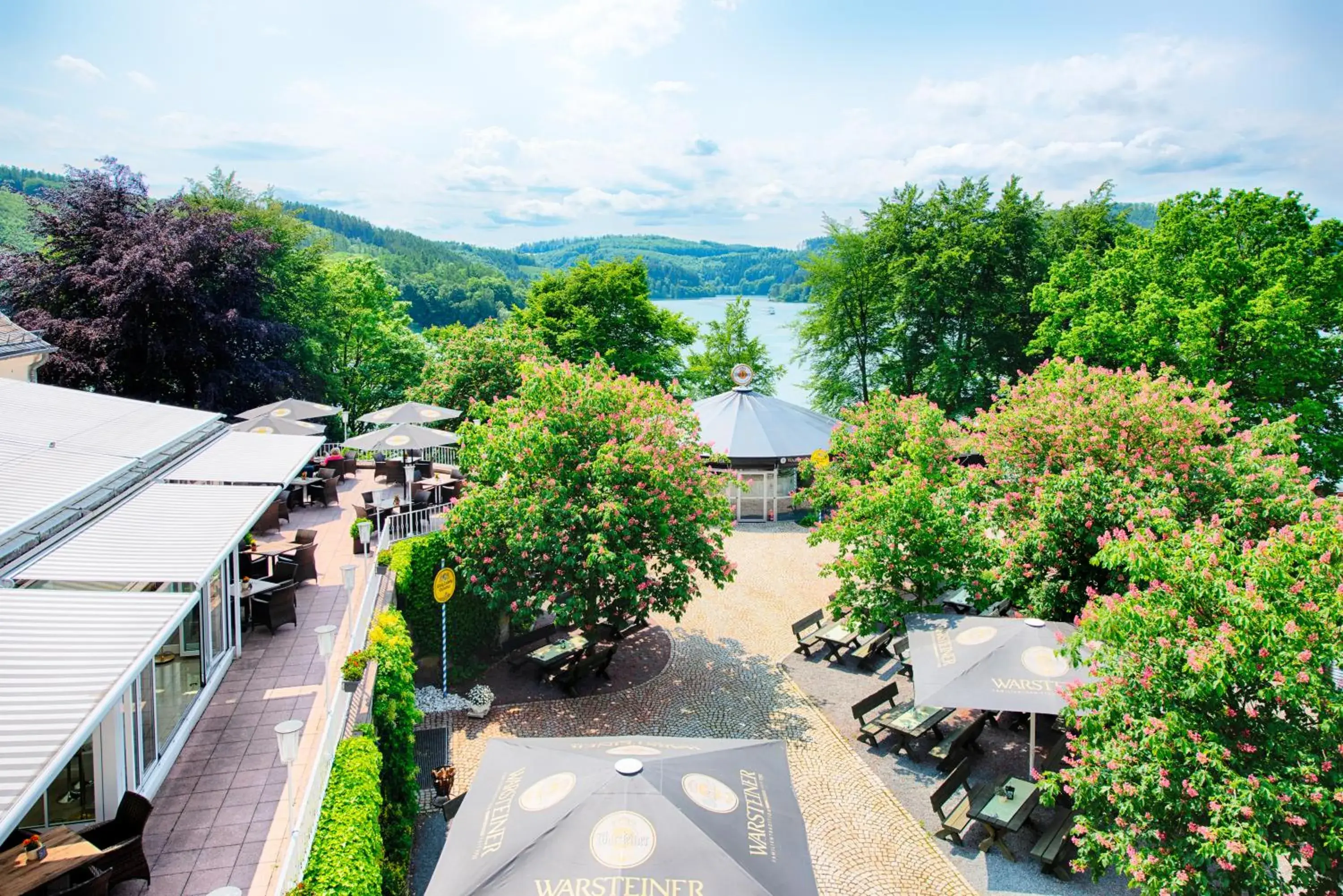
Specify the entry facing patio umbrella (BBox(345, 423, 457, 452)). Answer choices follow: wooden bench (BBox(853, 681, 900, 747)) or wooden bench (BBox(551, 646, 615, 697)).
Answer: wooden bench (BBox(551, 646, 615, 697))

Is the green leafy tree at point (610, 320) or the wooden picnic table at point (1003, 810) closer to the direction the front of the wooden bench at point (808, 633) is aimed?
the wooden picnic table

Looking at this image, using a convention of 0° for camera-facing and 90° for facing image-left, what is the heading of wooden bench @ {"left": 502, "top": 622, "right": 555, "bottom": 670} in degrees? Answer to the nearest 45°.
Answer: approximately 315°

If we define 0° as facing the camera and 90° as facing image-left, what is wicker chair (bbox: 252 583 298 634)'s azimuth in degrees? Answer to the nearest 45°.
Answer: approximately 135°

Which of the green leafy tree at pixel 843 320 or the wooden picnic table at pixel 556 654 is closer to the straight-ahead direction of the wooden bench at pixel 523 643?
the wooden picnic table

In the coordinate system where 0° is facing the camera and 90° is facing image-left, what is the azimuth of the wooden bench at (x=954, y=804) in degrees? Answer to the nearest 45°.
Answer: approximately 315°

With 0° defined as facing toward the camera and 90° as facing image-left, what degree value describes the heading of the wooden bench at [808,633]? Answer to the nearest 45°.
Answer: approximately 315°

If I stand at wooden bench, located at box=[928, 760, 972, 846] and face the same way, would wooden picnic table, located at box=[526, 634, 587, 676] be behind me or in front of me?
behind
